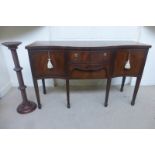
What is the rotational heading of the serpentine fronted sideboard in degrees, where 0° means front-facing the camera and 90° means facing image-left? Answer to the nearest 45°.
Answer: approximately 0°
